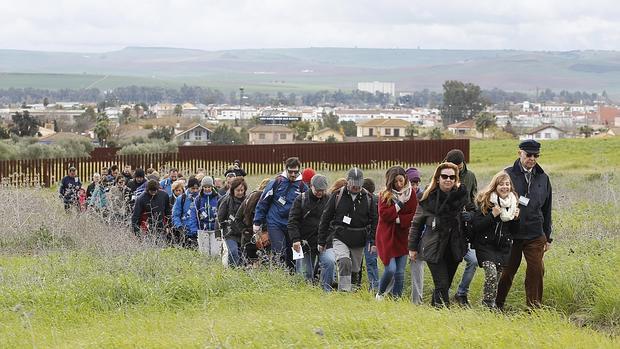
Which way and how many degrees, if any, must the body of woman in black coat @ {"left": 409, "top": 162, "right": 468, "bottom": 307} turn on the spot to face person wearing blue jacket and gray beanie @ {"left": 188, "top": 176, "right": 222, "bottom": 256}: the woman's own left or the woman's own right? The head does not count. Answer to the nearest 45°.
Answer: approximately 135° to the woman's own right

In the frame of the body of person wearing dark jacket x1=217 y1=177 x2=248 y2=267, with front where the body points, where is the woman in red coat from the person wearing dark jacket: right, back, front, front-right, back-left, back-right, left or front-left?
front

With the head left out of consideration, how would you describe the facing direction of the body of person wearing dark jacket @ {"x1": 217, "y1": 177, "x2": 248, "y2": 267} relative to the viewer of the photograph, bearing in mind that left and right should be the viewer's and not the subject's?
facing the viewer and to the right of the viewer

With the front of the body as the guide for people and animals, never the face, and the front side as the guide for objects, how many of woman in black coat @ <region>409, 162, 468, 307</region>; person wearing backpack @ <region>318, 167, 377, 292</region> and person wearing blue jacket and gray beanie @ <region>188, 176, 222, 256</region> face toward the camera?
3

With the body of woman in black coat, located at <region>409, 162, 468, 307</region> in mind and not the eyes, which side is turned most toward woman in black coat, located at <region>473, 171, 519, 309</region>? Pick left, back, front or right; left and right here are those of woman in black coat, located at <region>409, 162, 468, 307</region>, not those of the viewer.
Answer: left

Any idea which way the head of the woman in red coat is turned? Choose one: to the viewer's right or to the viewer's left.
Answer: to the viewer's right

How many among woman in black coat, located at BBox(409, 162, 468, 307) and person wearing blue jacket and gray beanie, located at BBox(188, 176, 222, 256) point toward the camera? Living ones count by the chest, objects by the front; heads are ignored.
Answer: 2

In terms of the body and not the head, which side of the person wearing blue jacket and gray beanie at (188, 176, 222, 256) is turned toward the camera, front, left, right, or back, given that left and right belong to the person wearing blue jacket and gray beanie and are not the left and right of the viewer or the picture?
front

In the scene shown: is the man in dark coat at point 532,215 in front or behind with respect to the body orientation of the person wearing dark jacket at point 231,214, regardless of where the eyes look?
in front

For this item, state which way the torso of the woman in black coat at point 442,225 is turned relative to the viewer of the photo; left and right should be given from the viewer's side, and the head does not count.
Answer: facing the viewer
